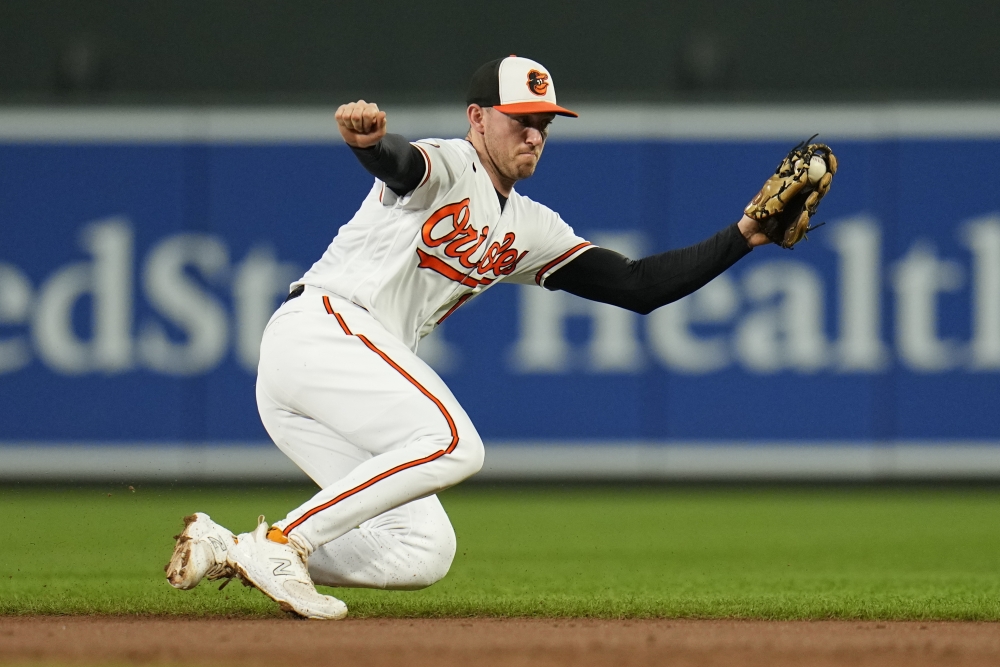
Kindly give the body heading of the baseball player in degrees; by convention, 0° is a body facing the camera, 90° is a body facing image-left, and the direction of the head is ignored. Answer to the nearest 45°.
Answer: approximately 315°
